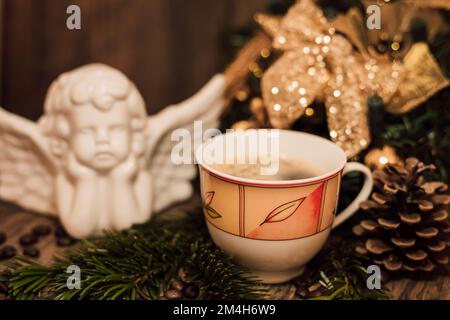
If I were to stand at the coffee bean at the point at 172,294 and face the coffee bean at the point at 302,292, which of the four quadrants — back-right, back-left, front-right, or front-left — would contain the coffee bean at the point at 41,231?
back-left

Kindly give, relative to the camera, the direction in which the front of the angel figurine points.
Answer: facing the viewer

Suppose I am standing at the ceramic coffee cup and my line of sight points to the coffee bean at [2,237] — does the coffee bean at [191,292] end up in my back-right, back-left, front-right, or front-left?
front-left
